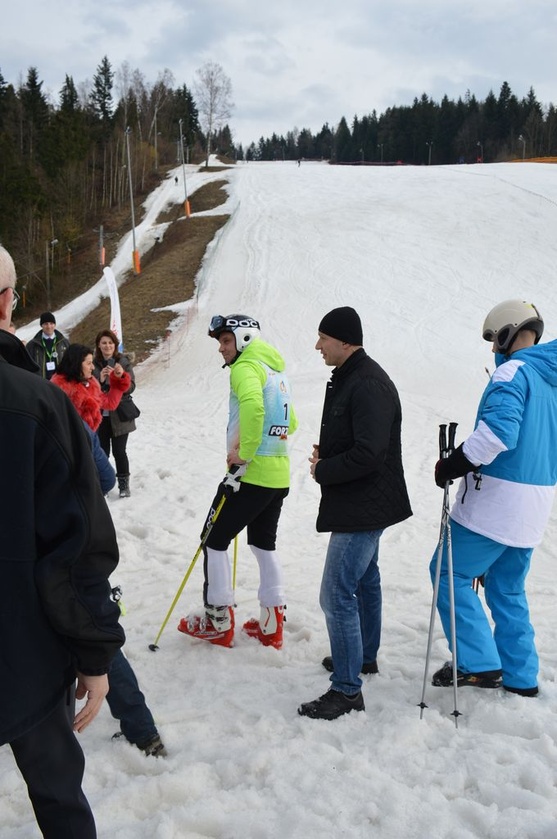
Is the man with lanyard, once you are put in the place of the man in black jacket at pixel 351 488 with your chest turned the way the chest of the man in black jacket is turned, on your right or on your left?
on your right

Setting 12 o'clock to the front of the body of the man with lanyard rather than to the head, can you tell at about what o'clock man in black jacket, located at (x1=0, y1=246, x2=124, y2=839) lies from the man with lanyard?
The man in black jacket is roughly at 12 o'clock from the man with lanyard.

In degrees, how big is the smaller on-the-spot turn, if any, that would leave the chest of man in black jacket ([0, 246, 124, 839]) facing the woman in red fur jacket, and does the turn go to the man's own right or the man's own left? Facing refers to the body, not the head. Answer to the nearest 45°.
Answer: approximately 45° to the man's own left

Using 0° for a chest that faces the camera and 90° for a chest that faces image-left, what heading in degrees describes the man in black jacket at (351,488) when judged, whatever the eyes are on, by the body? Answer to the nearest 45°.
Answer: approximately 90°

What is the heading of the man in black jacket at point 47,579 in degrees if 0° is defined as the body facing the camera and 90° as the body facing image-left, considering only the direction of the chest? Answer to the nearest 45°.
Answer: approximately 225°

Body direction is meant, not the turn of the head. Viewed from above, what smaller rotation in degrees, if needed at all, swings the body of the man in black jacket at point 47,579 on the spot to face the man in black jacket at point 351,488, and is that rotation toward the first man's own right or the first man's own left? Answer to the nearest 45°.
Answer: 0° — they already face them

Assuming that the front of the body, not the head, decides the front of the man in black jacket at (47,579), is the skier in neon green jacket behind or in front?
in front
